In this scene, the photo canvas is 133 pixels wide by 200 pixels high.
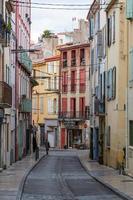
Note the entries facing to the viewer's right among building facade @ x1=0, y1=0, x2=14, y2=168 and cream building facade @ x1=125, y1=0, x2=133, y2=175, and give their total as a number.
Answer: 1

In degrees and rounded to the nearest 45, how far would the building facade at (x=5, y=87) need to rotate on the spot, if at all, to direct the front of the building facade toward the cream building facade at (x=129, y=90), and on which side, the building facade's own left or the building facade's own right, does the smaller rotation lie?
approximately 45° to the building facade's own right

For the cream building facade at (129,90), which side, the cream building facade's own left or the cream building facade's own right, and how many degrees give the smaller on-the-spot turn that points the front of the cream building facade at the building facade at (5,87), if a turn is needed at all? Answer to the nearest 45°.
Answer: approximately 45° to the cream building facade's own right

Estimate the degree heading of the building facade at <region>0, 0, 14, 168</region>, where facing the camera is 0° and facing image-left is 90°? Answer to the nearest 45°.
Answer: approximately 270°

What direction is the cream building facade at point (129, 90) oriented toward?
to the viewer's left

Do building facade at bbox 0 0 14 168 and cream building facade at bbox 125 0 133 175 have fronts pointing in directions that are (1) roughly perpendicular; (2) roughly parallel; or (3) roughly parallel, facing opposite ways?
roughly parallel, facing opposite ways
